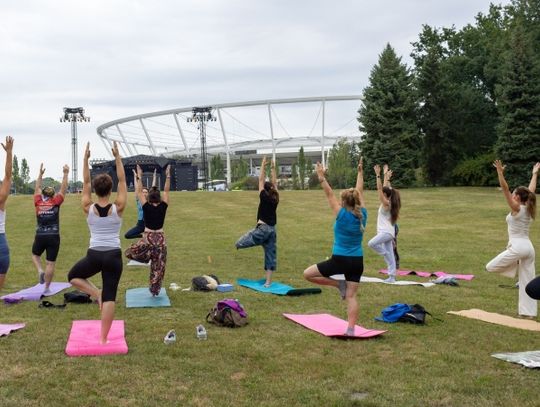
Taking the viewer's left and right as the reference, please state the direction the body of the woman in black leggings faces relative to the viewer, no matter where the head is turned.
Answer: facing away from the viewer

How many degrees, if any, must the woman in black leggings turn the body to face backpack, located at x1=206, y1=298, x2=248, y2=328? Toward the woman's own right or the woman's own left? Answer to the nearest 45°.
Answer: approximately 45° to the woman's own right

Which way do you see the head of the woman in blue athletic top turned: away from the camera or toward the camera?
away from the camera

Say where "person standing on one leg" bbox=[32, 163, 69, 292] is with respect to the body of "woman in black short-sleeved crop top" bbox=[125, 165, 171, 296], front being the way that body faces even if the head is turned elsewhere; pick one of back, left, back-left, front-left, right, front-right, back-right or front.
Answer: front-left

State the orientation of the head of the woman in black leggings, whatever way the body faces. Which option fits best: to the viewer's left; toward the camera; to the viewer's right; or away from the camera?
away from the camera

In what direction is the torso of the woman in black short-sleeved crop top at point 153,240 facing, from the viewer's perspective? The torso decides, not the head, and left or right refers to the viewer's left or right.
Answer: facing away from the viewer

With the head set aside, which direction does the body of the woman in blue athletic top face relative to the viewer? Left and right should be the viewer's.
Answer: facing away from the viewer

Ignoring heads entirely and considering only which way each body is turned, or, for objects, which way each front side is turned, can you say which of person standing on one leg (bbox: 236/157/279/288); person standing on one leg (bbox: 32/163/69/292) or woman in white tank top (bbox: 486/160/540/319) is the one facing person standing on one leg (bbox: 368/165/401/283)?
the woman in white tank top

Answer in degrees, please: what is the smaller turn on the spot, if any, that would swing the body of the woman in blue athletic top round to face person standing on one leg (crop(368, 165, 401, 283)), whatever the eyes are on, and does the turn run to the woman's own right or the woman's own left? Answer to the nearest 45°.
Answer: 0° — they already face them

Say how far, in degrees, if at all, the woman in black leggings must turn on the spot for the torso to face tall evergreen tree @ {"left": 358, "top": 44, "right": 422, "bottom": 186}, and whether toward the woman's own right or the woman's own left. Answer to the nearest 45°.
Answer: approximately 45° to the woman's own right

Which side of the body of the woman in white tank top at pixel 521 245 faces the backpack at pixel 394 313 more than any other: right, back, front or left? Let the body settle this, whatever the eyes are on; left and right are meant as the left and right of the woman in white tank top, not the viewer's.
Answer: left
